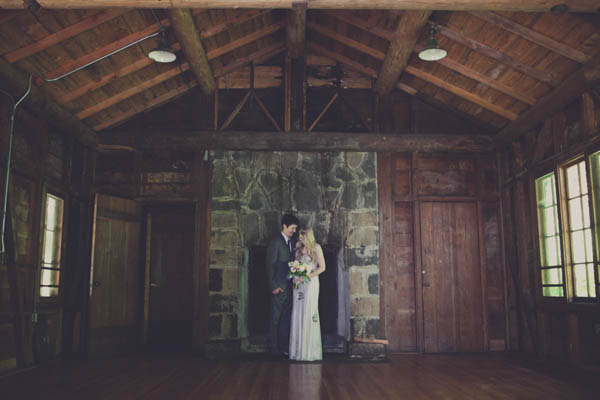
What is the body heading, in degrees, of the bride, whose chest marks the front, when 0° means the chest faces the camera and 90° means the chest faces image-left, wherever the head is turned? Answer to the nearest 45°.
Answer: approximately 45°

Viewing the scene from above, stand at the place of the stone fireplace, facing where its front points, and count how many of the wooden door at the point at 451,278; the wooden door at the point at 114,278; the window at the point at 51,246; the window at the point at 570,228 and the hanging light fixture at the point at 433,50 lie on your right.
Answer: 2

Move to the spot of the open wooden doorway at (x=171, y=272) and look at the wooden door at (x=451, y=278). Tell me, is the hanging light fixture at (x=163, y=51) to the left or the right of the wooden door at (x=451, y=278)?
right

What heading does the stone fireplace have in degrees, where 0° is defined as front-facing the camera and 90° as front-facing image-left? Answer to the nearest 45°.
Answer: approximately 0°

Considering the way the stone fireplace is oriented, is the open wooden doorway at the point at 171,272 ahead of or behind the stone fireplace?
behind

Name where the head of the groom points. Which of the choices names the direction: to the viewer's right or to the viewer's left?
to the viewer's right

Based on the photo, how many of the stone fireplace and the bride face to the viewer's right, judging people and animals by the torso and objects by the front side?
0
